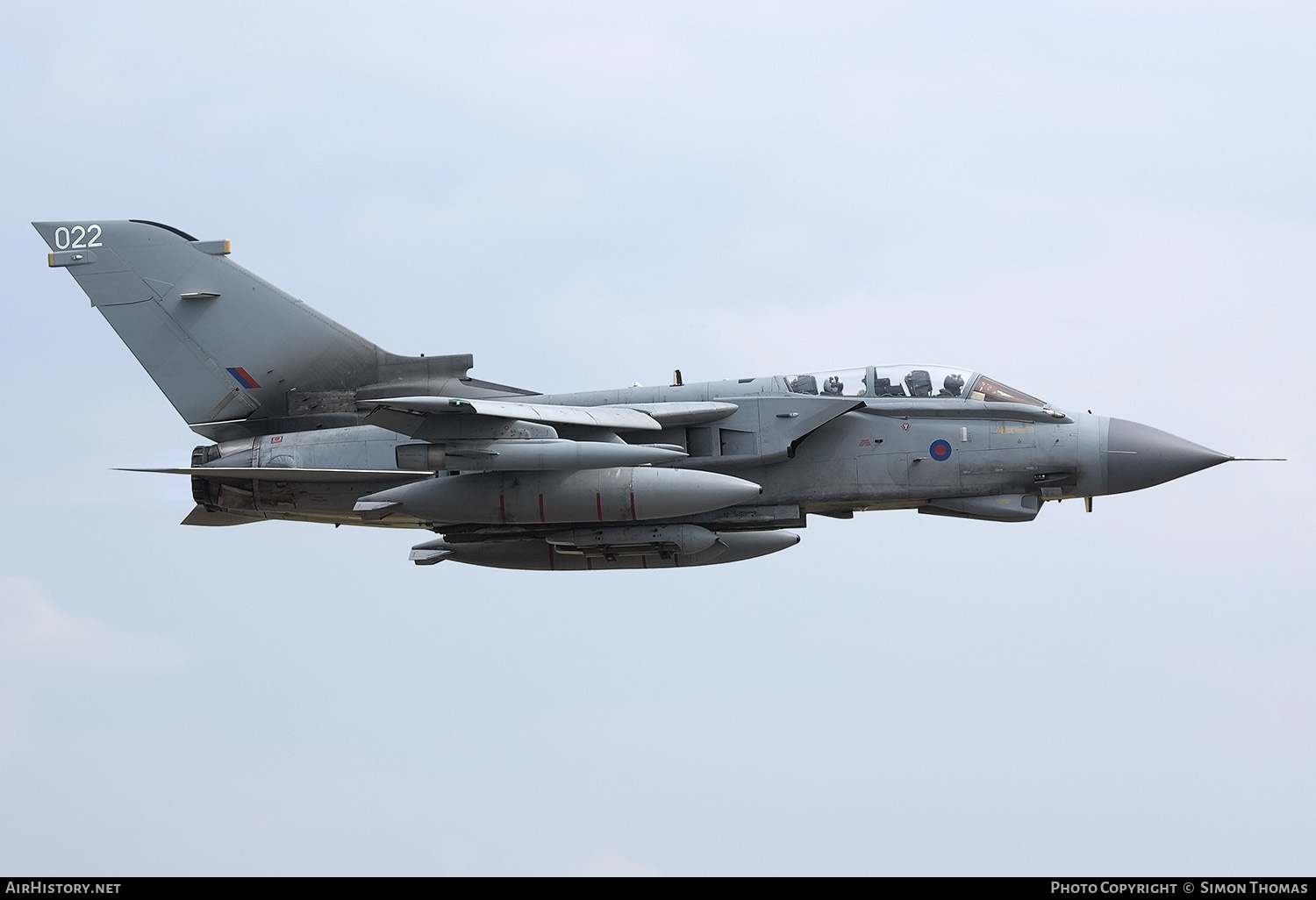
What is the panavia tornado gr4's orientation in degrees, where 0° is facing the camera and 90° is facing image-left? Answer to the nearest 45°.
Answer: approximately 270°
